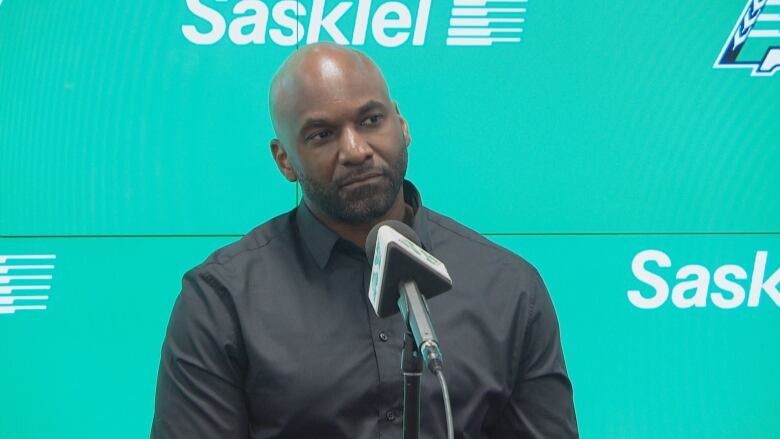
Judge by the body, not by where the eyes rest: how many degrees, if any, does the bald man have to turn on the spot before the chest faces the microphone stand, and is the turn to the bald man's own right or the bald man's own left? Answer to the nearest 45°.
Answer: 0° — they already face it

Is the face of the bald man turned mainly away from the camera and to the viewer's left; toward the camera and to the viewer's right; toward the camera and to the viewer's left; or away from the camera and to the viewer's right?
toward the camera and to the viewer's right

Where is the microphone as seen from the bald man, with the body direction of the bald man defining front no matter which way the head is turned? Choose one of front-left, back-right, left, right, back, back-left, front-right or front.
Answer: front

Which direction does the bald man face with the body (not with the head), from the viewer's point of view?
toward the camera
